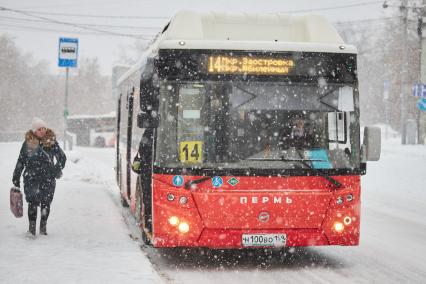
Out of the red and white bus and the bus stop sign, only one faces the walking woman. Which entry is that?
the bus stop sign

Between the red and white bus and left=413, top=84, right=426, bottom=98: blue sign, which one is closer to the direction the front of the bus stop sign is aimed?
the red and white bus

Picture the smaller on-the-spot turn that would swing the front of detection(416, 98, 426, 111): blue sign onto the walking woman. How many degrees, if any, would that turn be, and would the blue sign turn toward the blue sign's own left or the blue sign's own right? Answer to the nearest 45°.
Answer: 0° — it already faces them

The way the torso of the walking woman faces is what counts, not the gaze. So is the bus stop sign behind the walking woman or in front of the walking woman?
behind

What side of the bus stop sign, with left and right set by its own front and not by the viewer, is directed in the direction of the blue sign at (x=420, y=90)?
left

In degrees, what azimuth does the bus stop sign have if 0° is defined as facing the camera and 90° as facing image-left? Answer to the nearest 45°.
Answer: approximately 0°

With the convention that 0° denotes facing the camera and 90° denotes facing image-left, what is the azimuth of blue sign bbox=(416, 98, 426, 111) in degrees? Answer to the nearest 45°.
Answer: approximately 0°

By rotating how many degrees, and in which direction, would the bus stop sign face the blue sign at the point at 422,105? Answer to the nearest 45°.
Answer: approximately 90° to its left

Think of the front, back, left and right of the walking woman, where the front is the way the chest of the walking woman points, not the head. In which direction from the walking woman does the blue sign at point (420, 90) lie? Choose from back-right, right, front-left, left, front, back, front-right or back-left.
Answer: back-left
